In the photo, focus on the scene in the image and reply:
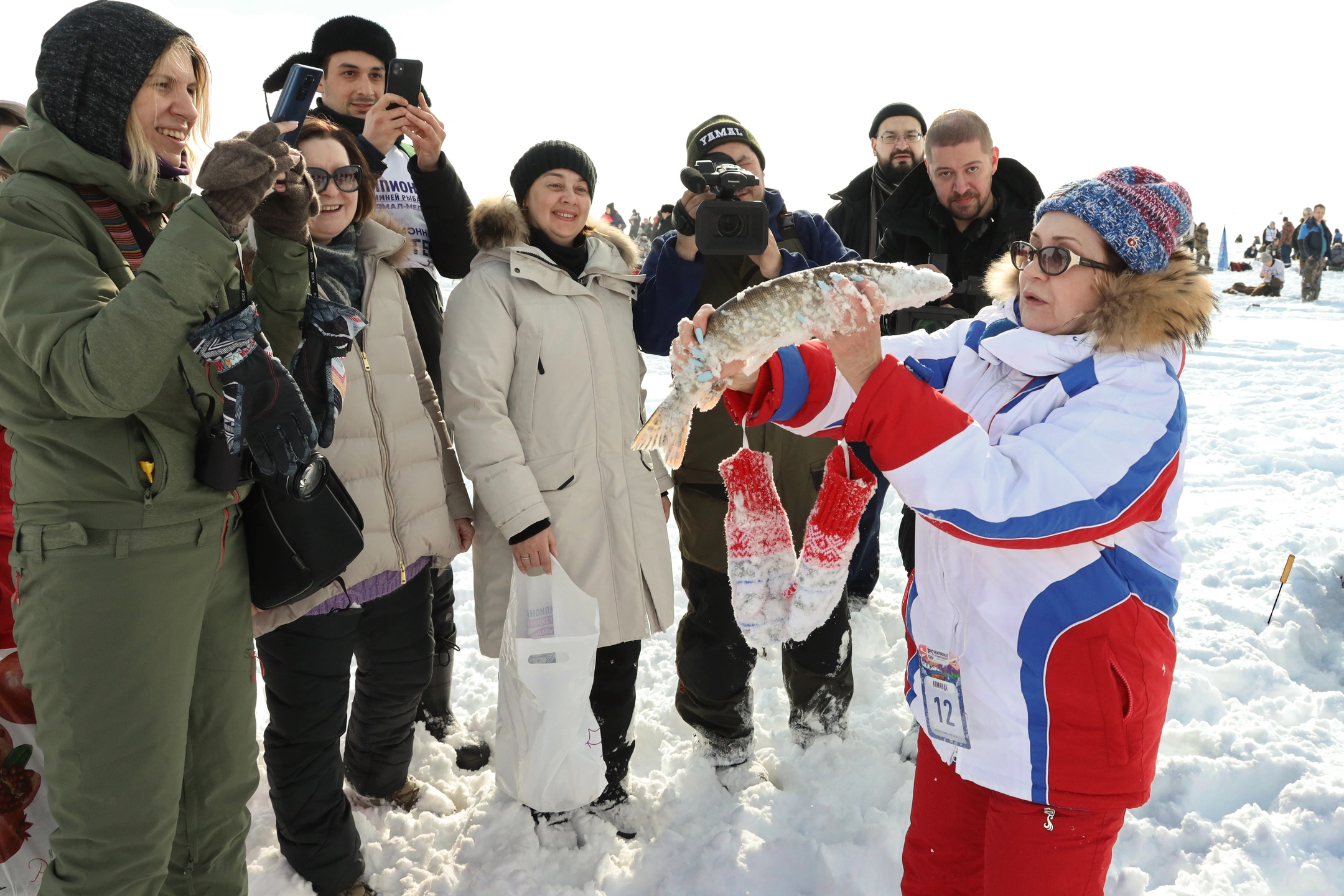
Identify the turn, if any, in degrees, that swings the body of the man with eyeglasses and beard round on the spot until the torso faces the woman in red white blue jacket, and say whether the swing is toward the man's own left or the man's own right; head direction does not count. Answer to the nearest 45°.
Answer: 0° — they already face them

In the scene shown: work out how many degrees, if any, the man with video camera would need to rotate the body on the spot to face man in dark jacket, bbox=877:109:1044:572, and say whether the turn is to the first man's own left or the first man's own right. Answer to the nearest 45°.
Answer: approximately 135° to the first man's own left

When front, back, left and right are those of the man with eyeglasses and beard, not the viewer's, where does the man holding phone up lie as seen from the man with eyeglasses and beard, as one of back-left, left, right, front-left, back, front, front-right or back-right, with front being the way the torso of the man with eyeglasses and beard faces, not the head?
front-right

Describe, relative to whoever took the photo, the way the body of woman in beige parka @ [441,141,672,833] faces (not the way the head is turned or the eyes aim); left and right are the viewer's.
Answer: facing the viewer and to the right of the viewer

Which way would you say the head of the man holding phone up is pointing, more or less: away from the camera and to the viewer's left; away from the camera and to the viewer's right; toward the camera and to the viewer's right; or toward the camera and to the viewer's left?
toward the camera and to the viewer's right

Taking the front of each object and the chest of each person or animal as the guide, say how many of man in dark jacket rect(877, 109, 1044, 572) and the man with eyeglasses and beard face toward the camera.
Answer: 2

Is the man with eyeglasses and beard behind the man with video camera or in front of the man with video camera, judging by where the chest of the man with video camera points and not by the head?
behind

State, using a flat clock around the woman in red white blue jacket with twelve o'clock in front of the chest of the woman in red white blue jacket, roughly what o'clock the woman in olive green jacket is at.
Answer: The woman in olive green jacket is roughly at 1 o'clock from the woman in red white blue jacket.

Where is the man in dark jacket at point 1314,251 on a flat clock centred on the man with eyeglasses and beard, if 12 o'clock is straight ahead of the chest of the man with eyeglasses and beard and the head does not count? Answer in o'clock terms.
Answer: The man in dark jacket is roughly at 7 o'clock from the man with eyeglasses and beard.

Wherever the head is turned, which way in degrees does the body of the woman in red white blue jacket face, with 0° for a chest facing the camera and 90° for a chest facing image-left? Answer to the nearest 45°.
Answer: approximately 45°
